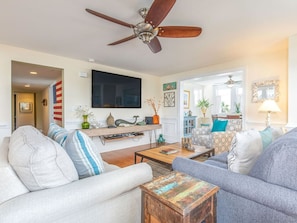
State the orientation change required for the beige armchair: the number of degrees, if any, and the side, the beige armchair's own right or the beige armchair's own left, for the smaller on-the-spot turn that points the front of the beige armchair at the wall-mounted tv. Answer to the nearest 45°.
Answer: approximately 45° to the beige armchair's own right

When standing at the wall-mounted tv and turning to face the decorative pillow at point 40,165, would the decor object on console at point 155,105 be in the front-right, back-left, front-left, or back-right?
back-left

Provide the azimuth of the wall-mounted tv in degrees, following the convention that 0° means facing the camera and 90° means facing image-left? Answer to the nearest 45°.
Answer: approximately 315°

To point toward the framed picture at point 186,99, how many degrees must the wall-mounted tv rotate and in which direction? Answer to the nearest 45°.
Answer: approximately 90° to its left

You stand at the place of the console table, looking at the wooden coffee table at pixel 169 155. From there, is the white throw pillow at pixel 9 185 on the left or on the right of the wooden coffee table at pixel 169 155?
right

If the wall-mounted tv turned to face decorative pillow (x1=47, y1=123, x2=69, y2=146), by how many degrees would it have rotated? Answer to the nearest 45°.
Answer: approximately 45° to its right

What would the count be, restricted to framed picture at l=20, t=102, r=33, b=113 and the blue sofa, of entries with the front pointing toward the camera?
1

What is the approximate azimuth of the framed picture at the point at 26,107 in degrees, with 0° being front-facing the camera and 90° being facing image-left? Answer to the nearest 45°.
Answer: approximately 0°

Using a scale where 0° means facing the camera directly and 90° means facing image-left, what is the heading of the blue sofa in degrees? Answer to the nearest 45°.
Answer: approximately 135°

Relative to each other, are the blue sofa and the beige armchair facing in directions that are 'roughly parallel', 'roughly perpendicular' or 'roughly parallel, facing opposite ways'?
roughly perpendicular

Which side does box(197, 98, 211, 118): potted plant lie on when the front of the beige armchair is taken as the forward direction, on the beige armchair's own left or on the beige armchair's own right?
on the beige armchair's own right

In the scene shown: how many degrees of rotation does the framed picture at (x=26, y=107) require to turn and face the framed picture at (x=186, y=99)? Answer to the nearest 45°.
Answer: approximately 45° to its left
